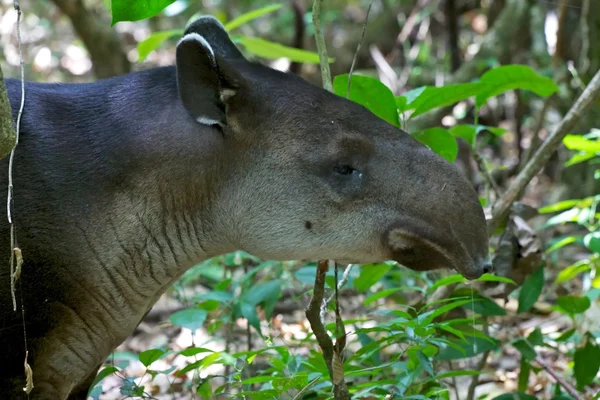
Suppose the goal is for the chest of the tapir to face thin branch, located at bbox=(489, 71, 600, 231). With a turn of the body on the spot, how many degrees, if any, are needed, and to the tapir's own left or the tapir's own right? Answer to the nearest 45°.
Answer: approximately 45° to the tapir's own left

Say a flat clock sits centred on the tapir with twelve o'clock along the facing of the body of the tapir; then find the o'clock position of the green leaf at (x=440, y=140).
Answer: The green leaf is roughly at 11 o'clock from the tapir.

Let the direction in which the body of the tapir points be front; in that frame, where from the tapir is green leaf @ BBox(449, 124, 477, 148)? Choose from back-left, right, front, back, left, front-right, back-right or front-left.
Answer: front-left

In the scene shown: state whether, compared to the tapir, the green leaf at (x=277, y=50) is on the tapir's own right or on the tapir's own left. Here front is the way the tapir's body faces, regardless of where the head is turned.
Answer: on the tapir's own left

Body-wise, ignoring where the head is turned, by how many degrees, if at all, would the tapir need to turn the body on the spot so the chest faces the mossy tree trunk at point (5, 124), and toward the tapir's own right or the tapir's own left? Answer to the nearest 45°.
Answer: approximately 135° to the tapir's own right

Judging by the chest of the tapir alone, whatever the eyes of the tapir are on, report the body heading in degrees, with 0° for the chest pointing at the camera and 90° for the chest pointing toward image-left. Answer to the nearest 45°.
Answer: approximately 270°

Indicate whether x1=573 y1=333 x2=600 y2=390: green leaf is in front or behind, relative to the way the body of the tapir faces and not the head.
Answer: in front

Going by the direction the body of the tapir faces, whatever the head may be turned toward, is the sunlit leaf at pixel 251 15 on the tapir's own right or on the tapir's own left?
on the tapir's own left

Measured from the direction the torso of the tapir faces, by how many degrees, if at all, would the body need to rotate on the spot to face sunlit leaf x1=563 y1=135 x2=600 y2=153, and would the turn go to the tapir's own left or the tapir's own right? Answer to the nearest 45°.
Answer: approximately 45° to the tapir's own left

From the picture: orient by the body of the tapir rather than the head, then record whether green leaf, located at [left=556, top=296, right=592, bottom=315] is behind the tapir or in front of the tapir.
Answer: in front

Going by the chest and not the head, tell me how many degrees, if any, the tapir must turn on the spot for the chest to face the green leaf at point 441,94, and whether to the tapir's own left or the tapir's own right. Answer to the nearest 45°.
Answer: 0° — it already faces it
